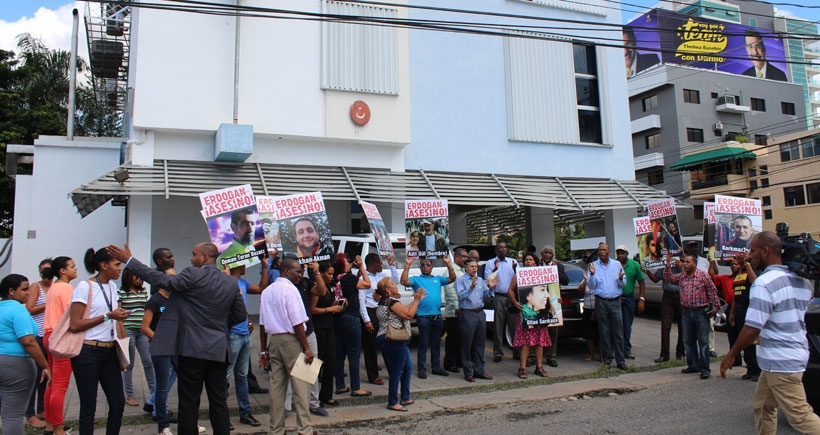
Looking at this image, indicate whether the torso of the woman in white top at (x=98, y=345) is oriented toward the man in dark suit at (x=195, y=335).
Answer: yes

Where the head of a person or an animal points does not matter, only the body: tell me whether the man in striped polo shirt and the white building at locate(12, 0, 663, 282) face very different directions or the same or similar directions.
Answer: very different directions

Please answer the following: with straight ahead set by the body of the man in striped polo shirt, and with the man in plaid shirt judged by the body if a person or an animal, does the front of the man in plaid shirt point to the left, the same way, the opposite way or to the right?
to the left

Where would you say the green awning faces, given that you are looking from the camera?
facing the viewer and to the left of the viewer

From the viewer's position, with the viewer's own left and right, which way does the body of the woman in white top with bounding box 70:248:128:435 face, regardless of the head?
facing the viewer and to the right of the viewer

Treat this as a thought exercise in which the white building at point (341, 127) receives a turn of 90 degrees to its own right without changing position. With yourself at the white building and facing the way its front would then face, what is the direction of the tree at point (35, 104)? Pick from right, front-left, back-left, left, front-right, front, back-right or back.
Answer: front-right

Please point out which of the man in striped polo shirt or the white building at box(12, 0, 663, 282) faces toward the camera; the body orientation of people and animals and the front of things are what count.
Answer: the white building

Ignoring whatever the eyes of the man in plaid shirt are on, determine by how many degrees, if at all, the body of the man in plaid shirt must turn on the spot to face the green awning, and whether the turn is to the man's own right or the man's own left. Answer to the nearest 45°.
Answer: approximately 135° to the man's own right

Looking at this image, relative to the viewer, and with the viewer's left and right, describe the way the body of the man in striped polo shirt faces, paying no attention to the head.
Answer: facing away from the viewer and to the left of the viewer

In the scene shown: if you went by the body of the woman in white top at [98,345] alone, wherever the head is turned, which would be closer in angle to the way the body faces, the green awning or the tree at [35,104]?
the green awning

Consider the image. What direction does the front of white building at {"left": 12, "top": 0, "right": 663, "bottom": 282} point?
toward the camera

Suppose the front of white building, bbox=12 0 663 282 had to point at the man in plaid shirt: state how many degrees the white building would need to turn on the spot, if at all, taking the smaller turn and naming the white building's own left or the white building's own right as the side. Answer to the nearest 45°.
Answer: approximately 45° to the white building's own left

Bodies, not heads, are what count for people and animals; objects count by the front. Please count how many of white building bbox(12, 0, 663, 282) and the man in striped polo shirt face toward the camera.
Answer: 1

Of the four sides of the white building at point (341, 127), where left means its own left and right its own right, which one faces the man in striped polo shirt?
front
